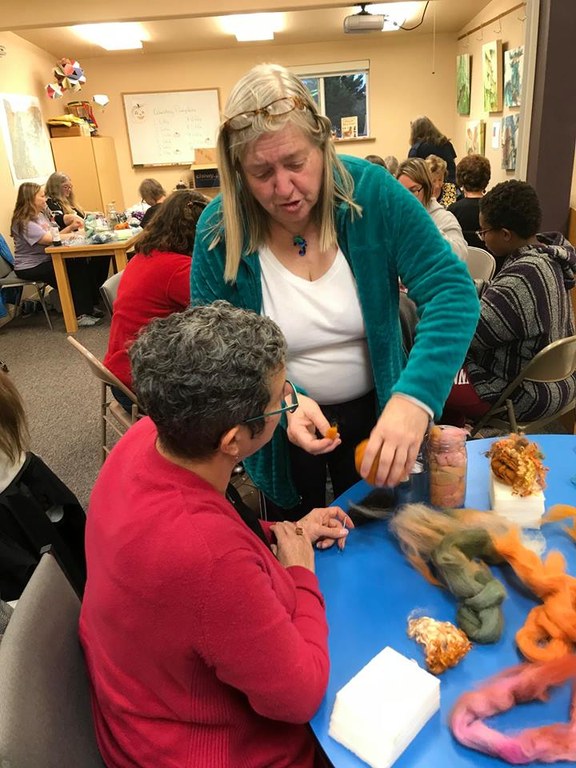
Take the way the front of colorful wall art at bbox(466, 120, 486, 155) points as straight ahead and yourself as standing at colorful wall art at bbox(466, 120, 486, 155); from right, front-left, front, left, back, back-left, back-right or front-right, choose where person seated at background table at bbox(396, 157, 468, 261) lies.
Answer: front-left

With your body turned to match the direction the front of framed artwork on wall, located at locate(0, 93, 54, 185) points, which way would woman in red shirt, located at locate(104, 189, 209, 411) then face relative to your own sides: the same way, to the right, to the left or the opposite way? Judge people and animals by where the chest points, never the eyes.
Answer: to the left

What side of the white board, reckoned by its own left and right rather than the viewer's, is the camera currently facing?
front

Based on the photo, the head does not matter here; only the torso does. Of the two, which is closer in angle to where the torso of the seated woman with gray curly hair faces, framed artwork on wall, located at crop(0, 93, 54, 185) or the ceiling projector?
the ceiling projector

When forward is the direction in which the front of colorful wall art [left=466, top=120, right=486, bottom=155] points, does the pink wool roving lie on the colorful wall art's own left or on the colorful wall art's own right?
on the colorful wall art's own left

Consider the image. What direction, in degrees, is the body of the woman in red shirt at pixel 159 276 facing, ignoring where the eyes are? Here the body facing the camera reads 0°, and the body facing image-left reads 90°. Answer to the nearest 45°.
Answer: approximately 225°

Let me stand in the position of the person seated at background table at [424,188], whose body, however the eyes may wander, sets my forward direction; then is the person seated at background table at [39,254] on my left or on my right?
on my right

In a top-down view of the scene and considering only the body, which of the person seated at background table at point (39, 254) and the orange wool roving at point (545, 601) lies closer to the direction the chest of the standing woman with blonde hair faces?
the orange wool roving

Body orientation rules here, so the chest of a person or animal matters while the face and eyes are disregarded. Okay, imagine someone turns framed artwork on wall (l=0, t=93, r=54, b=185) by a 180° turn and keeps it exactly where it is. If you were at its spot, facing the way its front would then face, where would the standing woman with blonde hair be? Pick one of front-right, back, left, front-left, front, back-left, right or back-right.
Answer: back-left

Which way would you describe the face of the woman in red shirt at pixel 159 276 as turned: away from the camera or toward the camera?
away from the camera

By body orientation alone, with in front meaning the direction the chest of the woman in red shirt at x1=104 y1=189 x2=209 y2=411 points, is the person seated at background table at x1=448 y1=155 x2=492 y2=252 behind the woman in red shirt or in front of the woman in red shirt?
in front

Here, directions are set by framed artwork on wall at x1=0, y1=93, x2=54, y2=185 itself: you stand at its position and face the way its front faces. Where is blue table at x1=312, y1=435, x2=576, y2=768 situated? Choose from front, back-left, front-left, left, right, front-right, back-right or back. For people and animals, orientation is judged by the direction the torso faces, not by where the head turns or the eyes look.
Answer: front-right

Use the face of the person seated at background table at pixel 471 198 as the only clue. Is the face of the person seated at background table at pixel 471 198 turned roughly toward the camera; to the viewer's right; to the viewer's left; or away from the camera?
away from the camera

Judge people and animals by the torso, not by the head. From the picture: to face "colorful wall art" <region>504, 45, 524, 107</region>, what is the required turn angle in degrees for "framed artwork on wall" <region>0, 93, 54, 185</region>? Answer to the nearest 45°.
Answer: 0° — it already faces it

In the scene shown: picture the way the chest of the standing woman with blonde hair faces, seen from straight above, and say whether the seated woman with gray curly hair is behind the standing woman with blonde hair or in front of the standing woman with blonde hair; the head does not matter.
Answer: in front

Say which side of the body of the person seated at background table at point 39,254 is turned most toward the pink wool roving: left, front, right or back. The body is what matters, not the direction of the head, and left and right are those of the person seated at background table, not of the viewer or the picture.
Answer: right

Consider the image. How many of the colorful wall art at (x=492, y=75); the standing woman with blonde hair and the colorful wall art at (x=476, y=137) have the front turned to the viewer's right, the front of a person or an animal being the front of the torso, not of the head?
0

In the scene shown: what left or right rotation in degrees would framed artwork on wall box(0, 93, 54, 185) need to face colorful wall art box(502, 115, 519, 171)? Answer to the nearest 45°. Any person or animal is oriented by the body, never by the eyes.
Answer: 0° — it already faces it
